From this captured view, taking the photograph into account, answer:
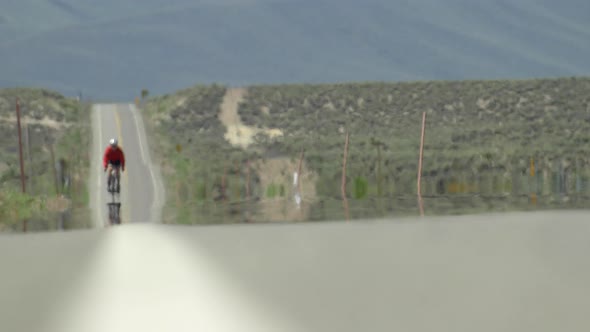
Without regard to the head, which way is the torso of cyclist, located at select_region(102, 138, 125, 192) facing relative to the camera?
toward the camera
